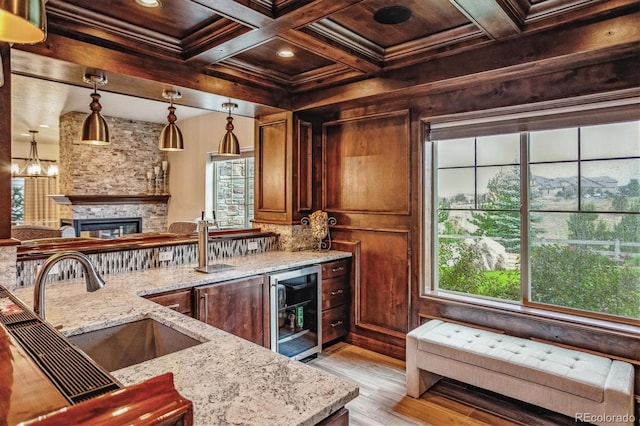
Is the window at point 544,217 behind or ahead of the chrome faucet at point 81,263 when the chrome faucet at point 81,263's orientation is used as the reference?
ahead

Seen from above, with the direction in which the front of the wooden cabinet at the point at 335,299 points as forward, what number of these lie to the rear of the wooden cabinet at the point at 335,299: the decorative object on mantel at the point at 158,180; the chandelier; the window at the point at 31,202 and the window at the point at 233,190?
4

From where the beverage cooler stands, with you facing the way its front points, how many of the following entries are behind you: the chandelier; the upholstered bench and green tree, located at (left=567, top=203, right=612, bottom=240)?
1

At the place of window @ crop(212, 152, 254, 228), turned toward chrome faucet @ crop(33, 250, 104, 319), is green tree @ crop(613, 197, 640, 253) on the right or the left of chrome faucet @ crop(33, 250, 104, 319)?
left

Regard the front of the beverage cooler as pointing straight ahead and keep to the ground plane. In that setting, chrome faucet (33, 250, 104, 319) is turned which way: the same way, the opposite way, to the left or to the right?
to the left

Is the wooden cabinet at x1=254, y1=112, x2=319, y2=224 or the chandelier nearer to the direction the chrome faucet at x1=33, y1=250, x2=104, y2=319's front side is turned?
the wooden cabinet

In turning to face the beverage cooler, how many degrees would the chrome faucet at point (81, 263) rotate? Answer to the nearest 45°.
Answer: approximately 45° to its left

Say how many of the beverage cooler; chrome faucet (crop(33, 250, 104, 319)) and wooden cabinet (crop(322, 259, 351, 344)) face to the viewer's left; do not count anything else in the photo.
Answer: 0

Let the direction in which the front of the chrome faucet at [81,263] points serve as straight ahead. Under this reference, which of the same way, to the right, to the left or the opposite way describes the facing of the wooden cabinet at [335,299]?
to the right

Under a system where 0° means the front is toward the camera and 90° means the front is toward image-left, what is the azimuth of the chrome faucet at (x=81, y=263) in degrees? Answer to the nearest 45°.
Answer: approximately 270°

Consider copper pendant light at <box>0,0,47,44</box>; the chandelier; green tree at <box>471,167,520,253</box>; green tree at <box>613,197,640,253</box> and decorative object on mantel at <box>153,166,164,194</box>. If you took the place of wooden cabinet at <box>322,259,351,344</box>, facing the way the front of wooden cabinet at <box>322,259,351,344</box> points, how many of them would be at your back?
2

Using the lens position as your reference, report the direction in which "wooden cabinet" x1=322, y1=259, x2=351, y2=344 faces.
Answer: facing the viewer and to the right of the viewer
